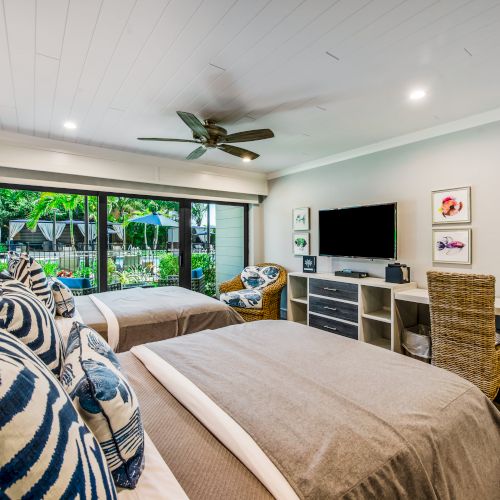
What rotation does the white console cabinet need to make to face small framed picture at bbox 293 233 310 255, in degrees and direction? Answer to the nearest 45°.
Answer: approximately 90° to its right

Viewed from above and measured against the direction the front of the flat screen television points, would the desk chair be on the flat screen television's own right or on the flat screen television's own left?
on the flat screen television's own left

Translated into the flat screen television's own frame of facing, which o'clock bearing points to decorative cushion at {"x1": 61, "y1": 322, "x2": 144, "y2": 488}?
The decorative cushion is roughly at 11 o'clock from the flat screen television.

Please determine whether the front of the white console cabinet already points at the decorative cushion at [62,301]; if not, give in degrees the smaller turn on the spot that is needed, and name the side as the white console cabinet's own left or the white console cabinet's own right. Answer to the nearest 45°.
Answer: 0° — it already faces it

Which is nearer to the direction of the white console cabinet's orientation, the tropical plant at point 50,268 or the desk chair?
the tropical plant

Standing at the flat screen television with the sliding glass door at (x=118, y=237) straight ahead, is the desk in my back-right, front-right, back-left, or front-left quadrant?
back-left

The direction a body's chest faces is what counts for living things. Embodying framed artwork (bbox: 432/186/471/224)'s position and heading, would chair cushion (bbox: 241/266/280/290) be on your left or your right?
on your right

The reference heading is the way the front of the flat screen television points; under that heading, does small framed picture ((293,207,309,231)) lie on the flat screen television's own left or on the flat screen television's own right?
on the flat screen television's own right

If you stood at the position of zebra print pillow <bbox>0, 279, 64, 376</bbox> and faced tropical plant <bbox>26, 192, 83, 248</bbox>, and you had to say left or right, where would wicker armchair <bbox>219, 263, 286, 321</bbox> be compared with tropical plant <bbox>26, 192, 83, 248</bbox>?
right
